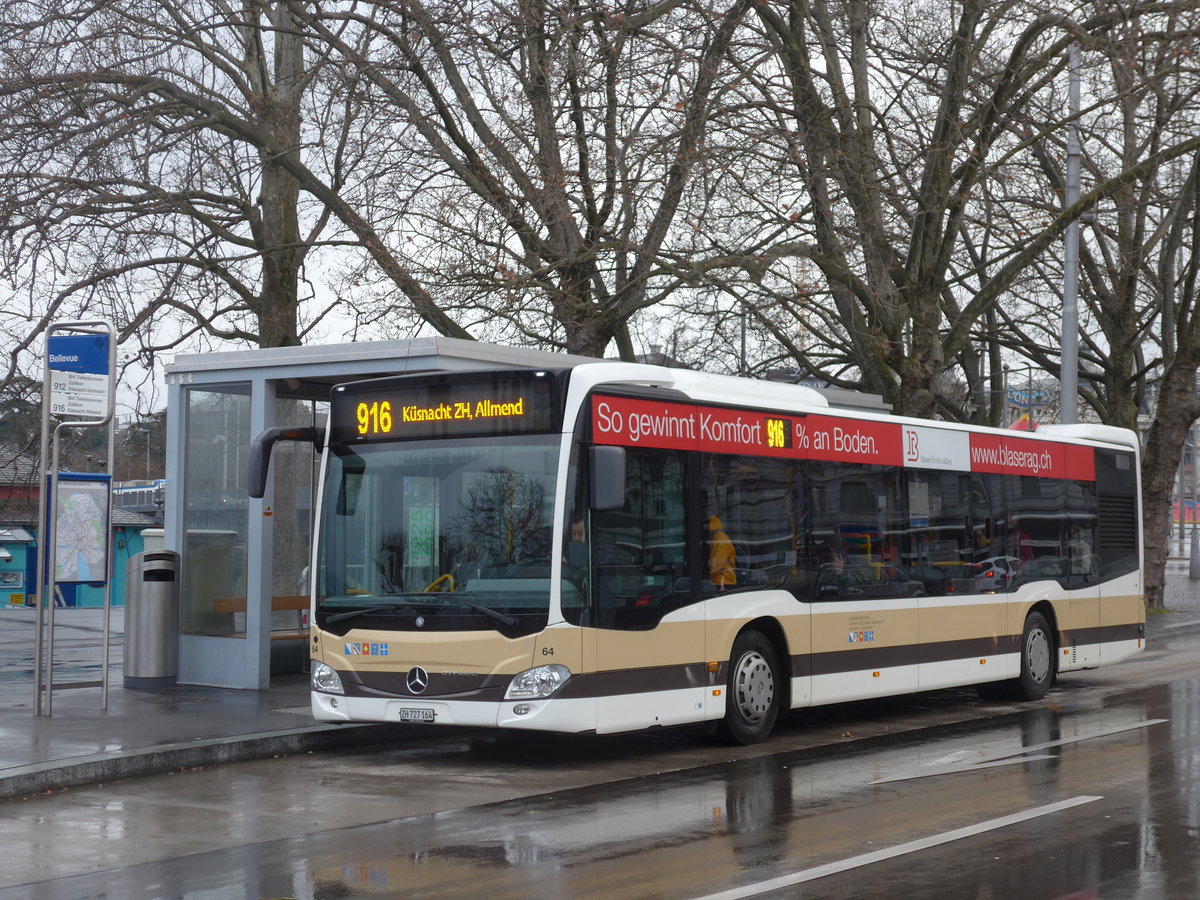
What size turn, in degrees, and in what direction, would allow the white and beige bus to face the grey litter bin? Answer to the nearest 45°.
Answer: approximately 90° to its right

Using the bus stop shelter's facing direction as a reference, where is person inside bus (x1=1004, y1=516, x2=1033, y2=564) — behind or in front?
in front

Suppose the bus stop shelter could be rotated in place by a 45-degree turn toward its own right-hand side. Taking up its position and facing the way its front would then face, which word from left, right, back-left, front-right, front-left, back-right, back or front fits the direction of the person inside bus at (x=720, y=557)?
front-left

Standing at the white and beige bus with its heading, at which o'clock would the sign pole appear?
The sign pole is roughly at 2 o'clock from the white and beige bus.

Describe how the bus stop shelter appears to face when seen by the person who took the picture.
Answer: facing the viewer and to the right of the viewer

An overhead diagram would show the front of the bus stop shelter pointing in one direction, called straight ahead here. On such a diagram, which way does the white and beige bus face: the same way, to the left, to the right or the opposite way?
to the right

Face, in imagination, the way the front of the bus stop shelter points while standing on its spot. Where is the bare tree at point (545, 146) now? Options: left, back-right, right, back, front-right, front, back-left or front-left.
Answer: left

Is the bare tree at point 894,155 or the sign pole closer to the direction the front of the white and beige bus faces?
the sign pole

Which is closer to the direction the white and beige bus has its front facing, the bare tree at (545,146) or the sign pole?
the sign pole
